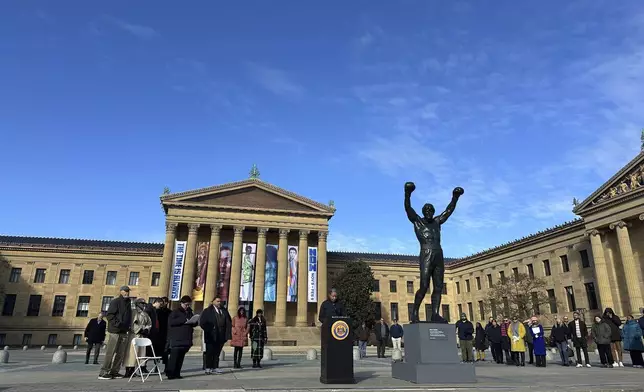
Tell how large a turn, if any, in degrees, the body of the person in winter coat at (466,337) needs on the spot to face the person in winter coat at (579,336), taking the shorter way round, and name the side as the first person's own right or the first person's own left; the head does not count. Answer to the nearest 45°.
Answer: approximately 90° to the first person's own left

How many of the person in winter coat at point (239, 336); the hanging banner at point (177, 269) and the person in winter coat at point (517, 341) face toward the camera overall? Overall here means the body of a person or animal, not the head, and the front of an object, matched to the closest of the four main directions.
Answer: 3

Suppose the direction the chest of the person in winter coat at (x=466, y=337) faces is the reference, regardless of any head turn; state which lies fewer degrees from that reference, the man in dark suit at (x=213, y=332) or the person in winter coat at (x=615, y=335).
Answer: the man in dark suit

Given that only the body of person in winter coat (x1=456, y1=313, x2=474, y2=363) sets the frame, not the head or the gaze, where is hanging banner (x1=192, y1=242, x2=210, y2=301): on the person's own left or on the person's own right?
on the person's own right

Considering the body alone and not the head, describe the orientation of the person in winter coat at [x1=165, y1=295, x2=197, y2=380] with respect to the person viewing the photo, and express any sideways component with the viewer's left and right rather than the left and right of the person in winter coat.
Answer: facing the viewer and to the right of the viewer
